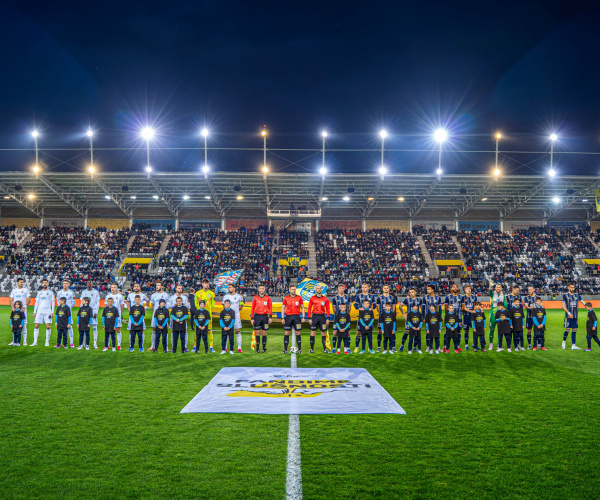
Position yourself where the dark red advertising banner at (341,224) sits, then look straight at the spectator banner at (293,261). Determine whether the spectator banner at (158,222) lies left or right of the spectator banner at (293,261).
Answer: right

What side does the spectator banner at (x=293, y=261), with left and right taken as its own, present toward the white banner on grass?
front

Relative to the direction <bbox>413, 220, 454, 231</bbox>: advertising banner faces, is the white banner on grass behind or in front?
in front

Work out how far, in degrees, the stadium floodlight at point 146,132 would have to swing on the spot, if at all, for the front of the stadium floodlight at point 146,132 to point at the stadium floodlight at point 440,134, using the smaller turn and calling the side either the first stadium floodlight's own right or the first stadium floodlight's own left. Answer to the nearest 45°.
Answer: approximately 90° to the first stadium floodlight's own left

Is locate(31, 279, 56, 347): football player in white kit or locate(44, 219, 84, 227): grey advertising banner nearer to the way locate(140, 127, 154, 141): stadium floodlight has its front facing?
the football player in white kit

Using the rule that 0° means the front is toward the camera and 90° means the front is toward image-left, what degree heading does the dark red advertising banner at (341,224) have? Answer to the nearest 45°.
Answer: approximately 0°

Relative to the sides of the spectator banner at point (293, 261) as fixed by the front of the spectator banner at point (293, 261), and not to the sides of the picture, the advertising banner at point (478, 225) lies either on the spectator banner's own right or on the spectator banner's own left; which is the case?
on the spectator banner's own left
